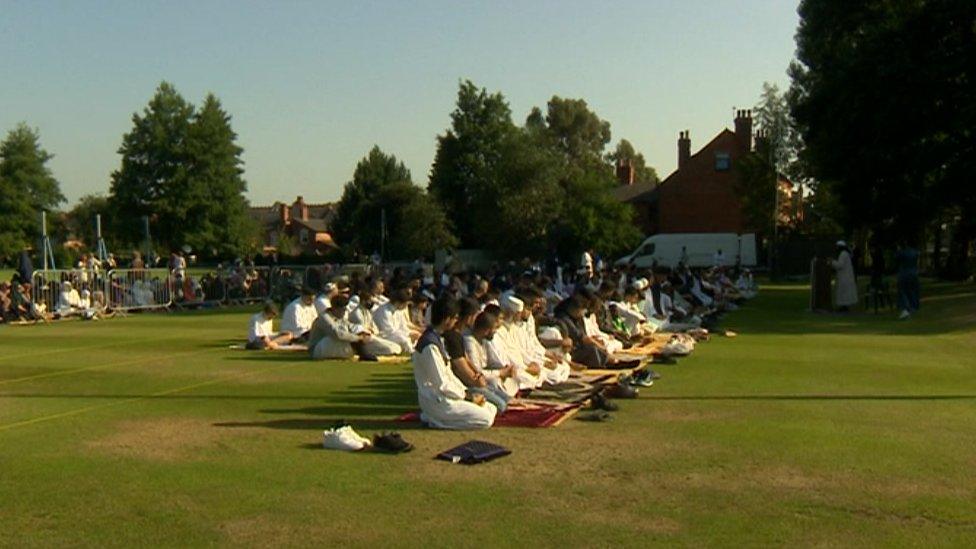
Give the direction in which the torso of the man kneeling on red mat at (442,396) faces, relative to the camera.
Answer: to the viewer's right

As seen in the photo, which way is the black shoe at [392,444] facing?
to the viewer's right

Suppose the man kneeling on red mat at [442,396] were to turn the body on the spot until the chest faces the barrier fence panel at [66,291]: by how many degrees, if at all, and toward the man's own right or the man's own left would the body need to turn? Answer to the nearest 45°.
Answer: approximately 135° to the man's own left
